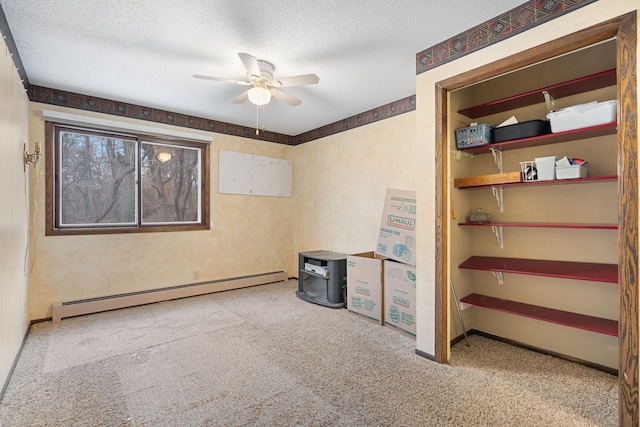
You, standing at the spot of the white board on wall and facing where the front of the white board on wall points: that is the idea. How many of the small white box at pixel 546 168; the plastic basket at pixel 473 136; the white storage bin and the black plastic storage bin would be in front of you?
4

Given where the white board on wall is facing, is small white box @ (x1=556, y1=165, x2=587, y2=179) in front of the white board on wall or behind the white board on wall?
in front

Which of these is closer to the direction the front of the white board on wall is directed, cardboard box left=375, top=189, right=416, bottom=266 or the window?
the cardboard box

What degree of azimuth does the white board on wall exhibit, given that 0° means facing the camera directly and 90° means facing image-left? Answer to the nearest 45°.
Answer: approximately 315°

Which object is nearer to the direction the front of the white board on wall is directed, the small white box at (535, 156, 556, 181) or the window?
the small white box
